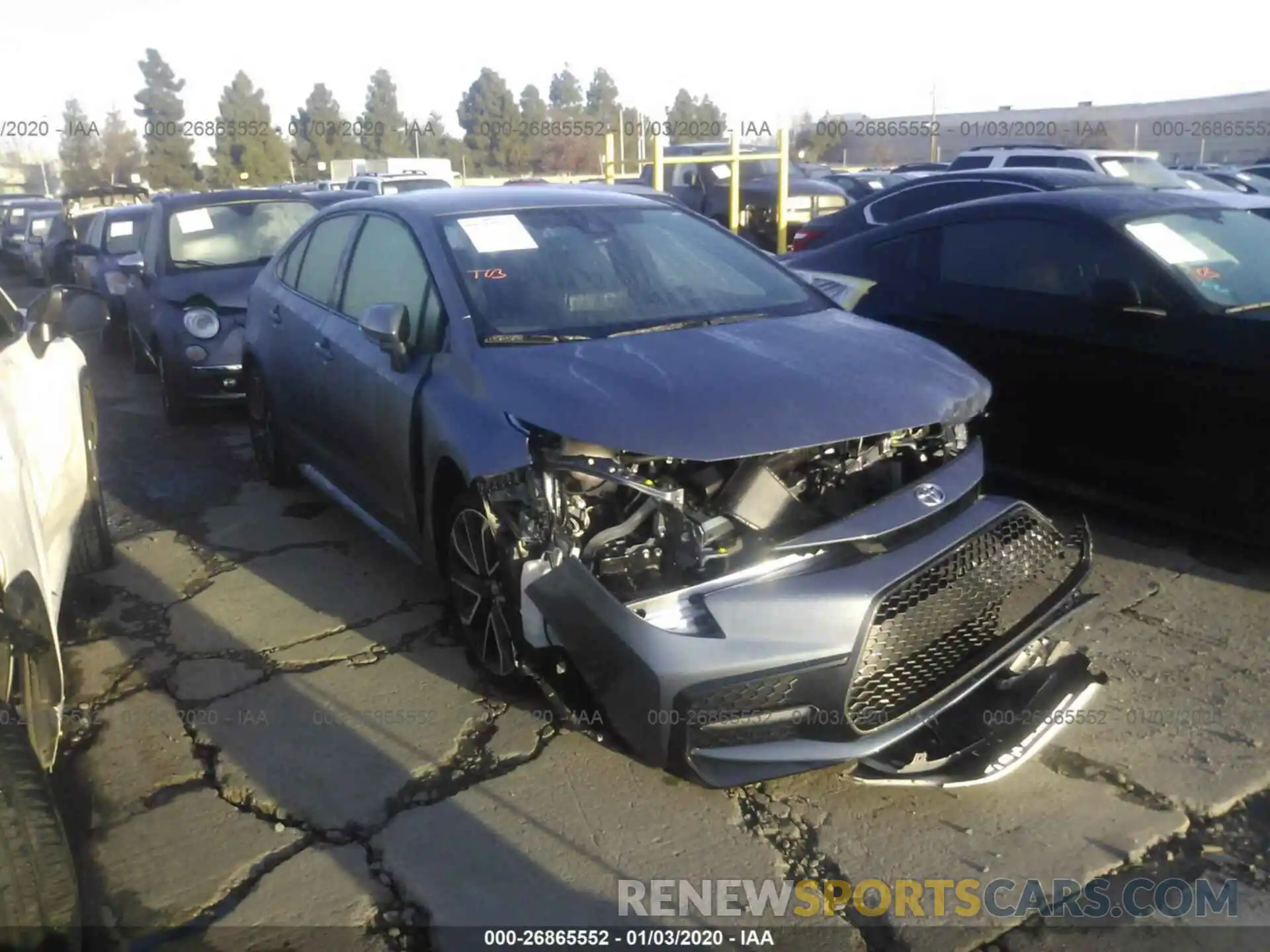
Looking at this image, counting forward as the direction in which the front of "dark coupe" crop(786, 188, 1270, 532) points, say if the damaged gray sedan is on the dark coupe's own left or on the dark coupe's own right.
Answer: on the dark coupe's own right

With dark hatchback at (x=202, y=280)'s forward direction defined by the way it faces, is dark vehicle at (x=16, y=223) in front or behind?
behind

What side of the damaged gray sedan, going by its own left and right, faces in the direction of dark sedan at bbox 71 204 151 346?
back

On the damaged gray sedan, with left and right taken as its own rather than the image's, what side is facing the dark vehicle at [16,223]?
back

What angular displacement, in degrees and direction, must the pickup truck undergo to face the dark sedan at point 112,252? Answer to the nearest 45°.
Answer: approximately 90° to its right

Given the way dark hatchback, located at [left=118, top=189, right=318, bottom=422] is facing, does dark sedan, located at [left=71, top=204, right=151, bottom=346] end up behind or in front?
behind

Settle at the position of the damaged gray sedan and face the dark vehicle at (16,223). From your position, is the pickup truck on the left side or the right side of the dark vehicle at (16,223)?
right

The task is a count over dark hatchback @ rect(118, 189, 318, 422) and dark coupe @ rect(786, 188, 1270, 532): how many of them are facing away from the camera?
0

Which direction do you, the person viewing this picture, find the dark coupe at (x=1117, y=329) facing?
facing the viewer and to the right of the viewer

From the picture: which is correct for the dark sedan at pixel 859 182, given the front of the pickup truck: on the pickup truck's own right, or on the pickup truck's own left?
on the pickup truck's own left

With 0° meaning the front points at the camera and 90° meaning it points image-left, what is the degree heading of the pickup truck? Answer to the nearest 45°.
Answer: approximately 315°

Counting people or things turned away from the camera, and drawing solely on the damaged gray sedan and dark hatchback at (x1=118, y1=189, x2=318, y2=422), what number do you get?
0
